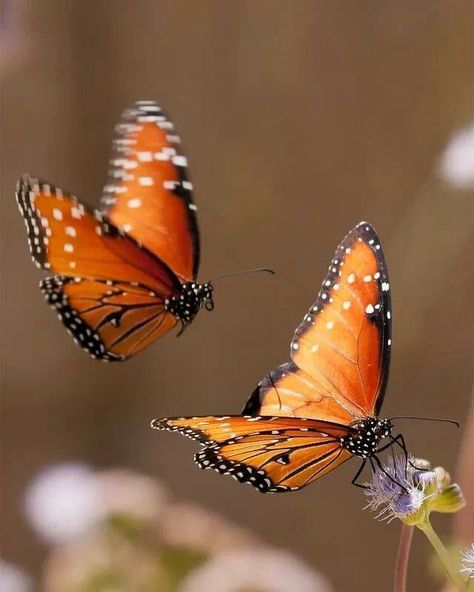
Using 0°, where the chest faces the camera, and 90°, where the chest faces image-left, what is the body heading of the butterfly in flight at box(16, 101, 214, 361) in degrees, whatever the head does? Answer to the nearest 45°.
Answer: approximately 270°

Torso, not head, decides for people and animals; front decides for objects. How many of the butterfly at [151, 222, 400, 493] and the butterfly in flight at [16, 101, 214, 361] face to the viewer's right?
2

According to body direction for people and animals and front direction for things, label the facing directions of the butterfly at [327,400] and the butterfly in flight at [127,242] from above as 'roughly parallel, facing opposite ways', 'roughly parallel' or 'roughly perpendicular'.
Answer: roughly parallel

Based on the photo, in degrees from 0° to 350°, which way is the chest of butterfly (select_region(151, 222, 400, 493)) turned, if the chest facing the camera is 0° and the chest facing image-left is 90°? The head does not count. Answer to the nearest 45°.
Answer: approximately 270°
